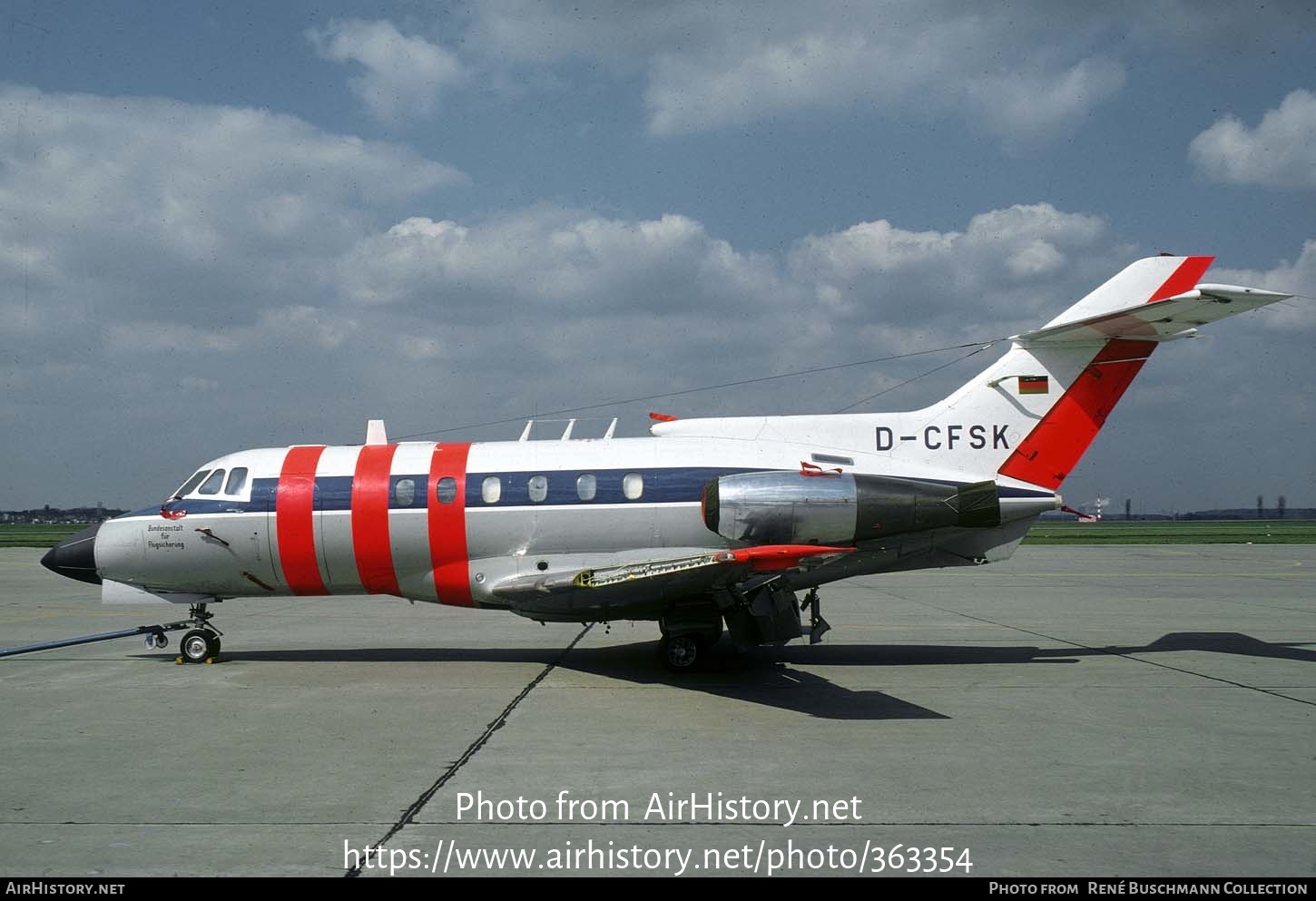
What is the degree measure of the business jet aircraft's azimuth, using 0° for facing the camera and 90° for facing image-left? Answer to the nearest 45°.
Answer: approximately 90°
